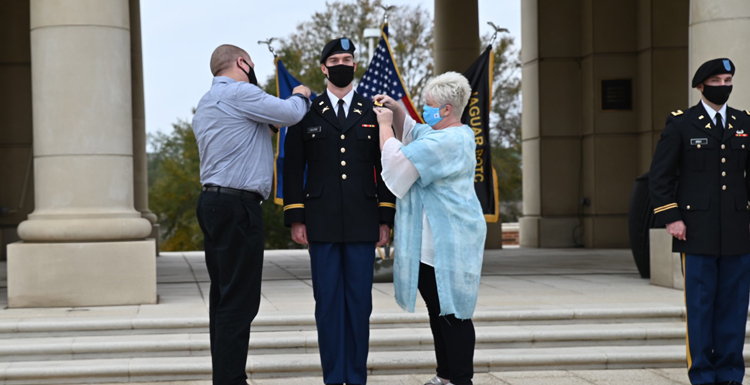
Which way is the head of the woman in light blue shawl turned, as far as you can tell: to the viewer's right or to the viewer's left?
to the viewer's left

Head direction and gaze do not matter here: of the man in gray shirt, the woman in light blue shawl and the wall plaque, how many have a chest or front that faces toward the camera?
1

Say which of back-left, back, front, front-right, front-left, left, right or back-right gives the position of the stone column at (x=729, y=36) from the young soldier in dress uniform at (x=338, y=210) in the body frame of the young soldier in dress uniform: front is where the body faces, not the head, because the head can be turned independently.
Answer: back-left

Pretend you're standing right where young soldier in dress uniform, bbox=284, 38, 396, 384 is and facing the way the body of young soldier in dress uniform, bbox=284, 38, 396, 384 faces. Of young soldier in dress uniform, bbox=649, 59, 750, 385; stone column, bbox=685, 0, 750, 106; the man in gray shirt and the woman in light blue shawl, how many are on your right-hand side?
1

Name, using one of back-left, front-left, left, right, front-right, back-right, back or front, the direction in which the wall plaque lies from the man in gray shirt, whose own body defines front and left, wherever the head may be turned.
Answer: front

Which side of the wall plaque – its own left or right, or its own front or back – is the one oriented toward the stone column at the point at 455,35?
right

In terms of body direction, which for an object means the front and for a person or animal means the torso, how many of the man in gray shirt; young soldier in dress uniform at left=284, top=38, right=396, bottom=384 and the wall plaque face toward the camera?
2

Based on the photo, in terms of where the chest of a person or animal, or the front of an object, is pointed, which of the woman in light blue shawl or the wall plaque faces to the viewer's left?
the woman in light blue shawl

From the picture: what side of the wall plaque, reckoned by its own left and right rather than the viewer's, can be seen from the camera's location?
front

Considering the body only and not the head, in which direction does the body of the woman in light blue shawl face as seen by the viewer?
to the viewer's left

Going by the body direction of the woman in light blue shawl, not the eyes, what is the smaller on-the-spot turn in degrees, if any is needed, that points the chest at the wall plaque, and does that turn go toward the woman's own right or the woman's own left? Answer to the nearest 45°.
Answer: approximately 90° to the woman's own right

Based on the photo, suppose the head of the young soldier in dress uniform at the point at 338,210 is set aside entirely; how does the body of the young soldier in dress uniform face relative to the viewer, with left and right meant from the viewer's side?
facing the viewer
